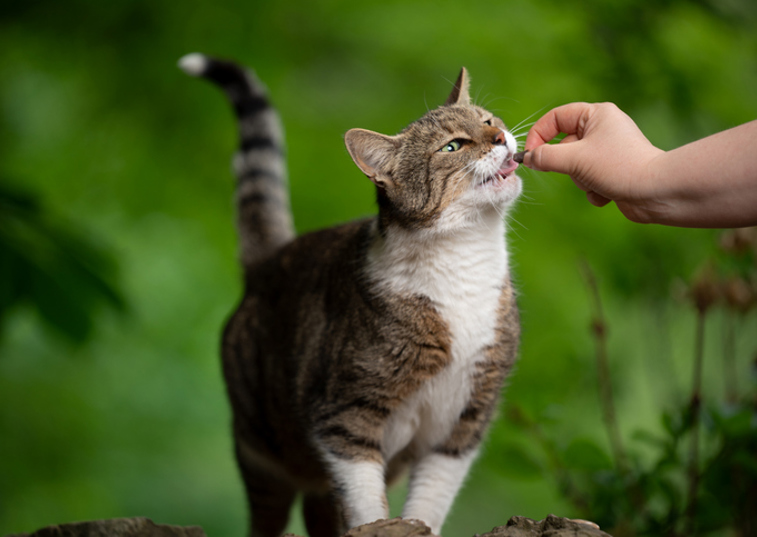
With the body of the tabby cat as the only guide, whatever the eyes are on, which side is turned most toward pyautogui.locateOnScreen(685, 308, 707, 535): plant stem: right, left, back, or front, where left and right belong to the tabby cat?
left
